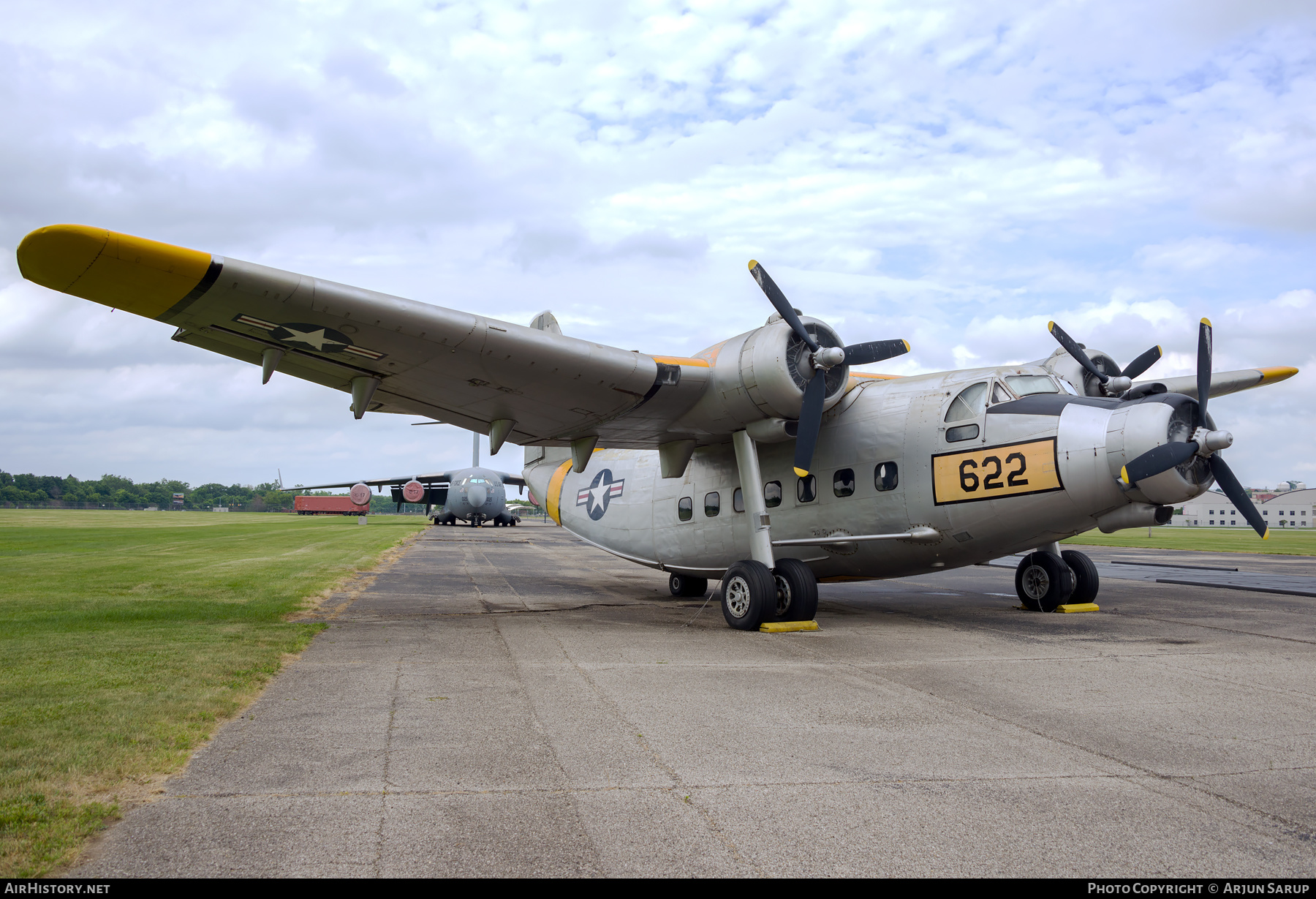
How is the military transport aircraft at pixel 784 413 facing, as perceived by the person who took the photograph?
facing the viewer and to the right of the viewer
